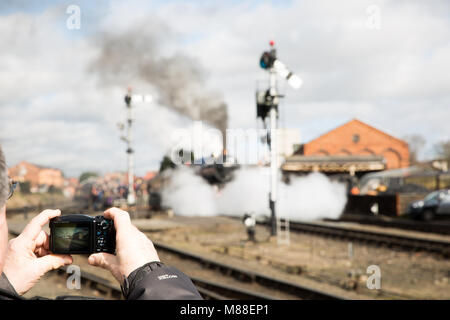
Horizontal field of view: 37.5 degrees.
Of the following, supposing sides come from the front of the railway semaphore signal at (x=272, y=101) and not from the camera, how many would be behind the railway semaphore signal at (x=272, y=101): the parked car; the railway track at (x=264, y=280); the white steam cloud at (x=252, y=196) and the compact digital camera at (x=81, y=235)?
2

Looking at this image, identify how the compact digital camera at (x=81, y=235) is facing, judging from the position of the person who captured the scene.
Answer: facing away from the viewer

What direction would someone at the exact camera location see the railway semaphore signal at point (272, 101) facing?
facing away from the viewer

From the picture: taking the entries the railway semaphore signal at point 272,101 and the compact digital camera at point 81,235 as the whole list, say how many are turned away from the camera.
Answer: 2

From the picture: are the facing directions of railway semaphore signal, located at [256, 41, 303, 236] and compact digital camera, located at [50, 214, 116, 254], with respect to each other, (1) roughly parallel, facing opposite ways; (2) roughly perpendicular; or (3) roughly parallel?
roughly parallel

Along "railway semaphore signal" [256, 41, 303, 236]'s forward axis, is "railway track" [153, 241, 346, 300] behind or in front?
behind
